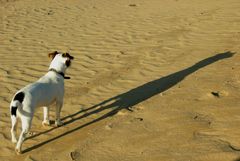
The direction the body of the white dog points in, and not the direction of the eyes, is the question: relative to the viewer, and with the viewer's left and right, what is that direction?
facing away from the viewer and to the right of the viewer
